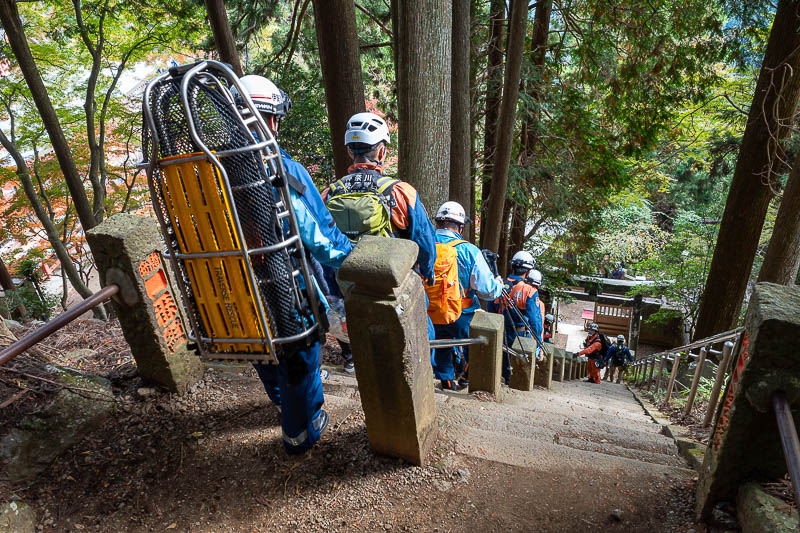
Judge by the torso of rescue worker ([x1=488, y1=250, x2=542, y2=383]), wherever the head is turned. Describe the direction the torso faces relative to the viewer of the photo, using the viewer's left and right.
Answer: facing away from the viewer and to the right of the viewer

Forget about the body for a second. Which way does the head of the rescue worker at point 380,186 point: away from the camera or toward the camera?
away from the camera

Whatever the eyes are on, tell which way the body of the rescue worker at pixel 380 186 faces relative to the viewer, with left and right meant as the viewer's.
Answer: facing away from the viewer and to the right of the viewer

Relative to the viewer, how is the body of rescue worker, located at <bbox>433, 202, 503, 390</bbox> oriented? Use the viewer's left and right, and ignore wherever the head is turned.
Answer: facing away from the viewer and to the right of the viewer

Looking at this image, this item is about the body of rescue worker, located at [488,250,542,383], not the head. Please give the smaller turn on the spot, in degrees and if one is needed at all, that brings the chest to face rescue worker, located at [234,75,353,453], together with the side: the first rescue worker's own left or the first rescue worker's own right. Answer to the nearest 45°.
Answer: approximately 135° to the first rescue worker's own right

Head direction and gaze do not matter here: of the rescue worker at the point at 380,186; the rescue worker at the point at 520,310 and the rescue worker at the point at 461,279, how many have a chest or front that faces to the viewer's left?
0

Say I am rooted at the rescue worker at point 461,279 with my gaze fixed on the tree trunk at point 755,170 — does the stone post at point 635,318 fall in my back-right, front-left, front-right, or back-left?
front-left

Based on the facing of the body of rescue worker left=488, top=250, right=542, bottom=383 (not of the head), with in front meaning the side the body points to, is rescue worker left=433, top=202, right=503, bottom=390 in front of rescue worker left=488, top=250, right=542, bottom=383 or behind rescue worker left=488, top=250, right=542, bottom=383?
behind

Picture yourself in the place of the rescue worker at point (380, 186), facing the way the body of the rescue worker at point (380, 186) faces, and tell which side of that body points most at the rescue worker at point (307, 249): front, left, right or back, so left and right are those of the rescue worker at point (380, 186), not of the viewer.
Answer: back
